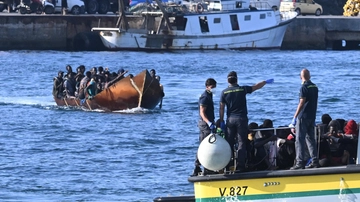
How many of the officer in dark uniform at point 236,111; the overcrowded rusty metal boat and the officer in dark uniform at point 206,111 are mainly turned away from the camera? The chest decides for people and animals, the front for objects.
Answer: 1

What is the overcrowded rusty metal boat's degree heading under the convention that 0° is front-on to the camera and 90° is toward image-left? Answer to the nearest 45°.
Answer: approximately 315°

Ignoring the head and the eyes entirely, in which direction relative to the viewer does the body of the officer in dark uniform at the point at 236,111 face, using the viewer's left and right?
facing away from the viewer

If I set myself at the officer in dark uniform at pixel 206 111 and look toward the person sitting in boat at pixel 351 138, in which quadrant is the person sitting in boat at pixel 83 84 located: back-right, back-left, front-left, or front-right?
back-left

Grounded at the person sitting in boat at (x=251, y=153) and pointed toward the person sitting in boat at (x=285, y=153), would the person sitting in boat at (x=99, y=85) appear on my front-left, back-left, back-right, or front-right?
back-left

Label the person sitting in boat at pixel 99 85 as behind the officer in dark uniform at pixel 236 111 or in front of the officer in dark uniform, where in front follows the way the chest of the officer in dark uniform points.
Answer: in front

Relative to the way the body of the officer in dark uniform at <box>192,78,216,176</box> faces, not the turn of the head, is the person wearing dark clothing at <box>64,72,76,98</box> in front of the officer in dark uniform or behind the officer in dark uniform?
behind
